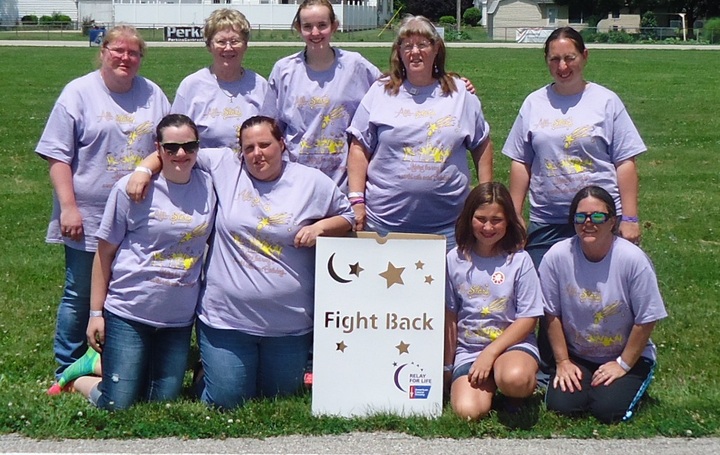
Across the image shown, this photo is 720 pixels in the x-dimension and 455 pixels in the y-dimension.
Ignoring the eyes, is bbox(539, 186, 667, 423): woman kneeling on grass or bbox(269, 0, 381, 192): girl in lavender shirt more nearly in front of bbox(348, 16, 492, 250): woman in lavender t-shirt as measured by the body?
the woman kneeling on grass

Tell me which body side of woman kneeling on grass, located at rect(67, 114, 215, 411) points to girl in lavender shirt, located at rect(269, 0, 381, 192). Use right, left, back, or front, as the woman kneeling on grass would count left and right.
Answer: left

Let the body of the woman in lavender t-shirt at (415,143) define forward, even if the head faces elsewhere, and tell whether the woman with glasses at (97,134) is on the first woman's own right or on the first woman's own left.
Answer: on the first woman's own right

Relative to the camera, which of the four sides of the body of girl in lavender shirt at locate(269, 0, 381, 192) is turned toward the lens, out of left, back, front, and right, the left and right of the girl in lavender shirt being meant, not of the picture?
front

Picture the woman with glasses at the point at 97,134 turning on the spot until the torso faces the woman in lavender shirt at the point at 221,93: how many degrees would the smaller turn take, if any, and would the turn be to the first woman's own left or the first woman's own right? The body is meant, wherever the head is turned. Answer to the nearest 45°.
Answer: approximately 45° to the first woman's own left

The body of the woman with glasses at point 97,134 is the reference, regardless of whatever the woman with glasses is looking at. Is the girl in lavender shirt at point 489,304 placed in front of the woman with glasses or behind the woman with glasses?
in front

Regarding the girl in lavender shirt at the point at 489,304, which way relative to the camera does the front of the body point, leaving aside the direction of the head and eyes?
toward the camera

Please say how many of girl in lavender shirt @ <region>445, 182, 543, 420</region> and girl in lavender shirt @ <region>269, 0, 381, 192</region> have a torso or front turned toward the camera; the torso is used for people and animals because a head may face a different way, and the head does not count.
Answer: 2

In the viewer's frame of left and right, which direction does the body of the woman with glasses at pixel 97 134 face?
facing the viewer and to the right of the viewer
